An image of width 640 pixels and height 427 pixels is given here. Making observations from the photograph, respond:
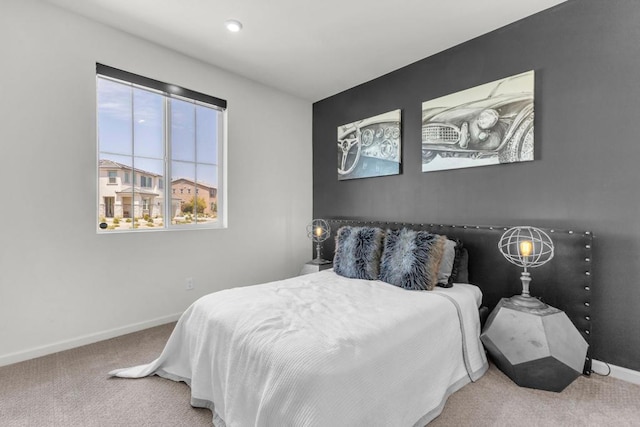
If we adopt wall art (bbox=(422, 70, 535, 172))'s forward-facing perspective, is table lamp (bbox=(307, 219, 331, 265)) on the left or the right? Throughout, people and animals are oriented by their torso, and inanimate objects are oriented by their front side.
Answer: on its right

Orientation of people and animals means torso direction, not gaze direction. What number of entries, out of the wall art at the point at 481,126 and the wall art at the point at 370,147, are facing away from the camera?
0

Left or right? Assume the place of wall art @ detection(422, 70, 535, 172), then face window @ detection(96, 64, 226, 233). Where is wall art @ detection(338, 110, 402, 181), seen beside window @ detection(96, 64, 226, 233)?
right

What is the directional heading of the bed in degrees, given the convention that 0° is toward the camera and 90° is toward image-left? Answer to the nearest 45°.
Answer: approximately 45°

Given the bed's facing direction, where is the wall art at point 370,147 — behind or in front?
behind

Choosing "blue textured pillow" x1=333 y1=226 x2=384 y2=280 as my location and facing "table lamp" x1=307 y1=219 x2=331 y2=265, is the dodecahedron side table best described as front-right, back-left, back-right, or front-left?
back-right

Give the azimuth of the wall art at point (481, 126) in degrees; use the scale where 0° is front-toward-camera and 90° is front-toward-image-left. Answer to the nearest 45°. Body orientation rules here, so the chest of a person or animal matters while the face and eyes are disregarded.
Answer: approximately 45°
